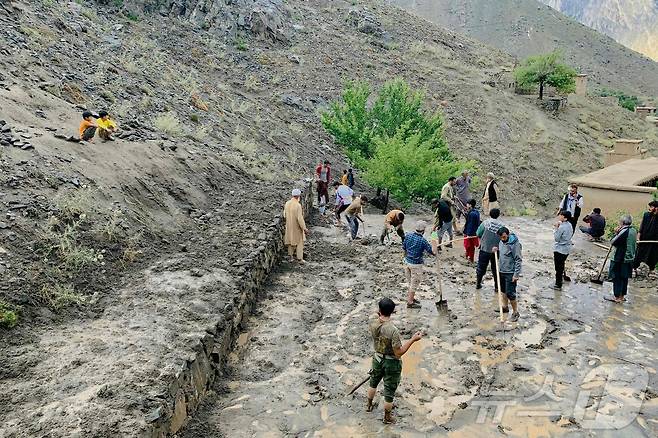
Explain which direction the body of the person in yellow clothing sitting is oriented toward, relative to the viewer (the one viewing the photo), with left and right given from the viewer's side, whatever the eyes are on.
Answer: facing the viewer and to the right of the viewer

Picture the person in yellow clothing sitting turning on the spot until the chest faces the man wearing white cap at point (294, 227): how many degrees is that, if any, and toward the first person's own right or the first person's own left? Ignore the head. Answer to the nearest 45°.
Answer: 0° — they already face them

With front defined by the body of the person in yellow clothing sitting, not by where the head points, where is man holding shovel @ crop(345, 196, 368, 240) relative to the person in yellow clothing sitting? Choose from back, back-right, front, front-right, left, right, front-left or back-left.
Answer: front-left

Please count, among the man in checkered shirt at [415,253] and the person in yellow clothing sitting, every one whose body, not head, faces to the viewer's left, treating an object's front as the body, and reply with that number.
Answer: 0

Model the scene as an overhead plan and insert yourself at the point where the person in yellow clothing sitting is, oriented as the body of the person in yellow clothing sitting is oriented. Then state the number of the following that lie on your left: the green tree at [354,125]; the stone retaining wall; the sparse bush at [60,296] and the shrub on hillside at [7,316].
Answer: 1

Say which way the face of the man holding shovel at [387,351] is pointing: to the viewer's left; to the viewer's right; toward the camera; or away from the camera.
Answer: away from the camera

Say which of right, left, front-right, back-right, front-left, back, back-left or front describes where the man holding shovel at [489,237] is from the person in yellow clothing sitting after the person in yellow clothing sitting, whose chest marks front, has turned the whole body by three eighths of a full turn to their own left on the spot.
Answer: back-right
